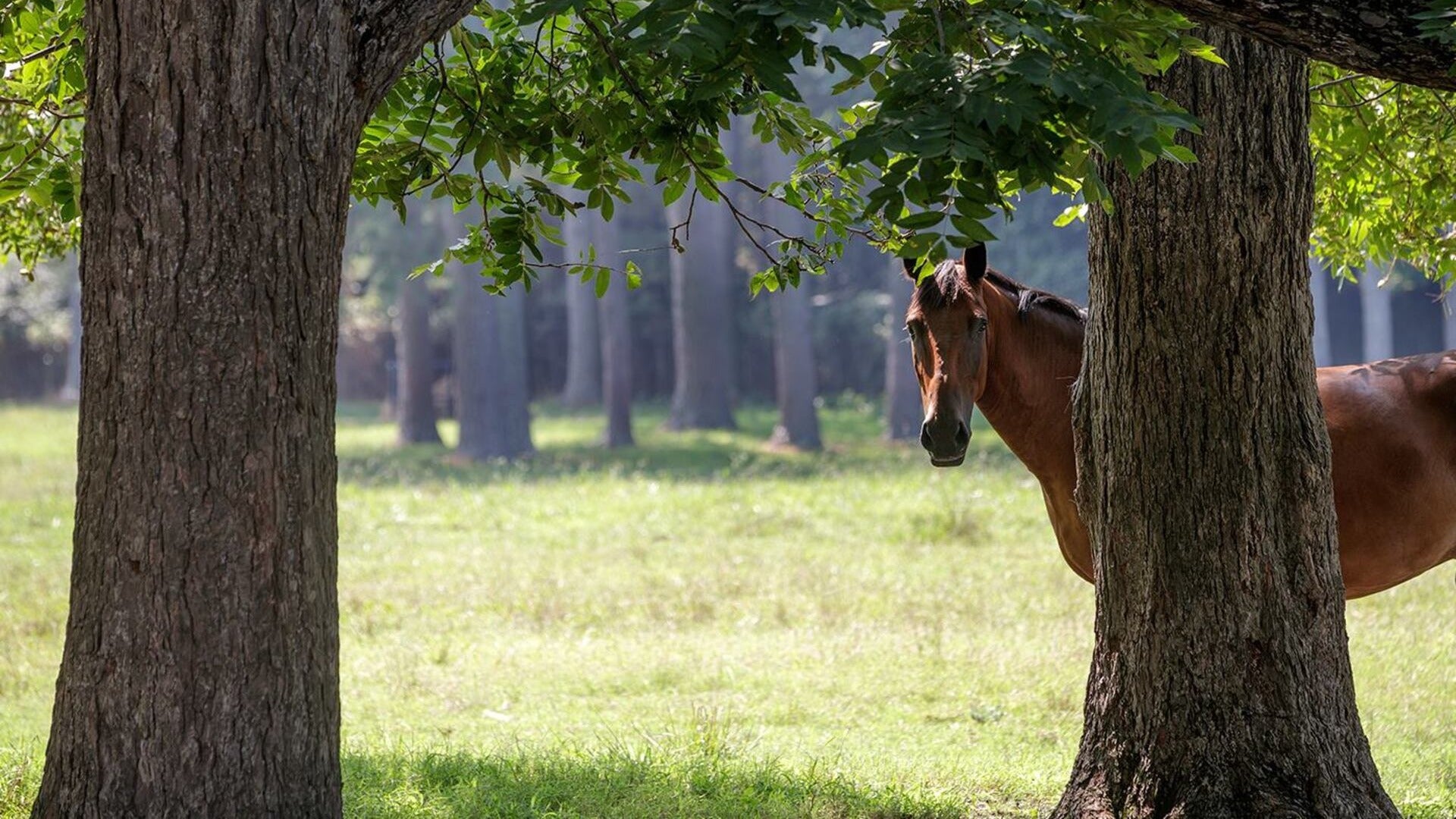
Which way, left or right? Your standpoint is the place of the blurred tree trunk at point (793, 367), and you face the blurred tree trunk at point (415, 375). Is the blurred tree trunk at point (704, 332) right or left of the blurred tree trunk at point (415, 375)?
right

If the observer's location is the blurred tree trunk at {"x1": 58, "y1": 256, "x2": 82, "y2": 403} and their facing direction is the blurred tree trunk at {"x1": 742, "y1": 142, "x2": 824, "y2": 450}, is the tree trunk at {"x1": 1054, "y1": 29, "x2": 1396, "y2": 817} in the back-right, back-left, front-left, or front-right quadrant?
front-right

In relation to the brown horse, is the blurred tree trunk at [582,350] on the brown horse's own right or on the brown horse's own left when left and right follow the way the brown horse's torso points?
on the brown horse's own right

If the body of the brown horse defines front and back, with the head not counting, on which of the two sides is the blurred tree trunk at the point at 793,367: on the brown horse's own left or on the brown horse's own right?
on the brown horse's own right

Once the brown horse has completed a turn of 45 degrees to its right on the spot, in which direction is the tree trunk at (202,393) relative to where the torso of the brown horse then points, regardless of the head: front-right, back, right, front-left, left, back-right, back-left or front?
left

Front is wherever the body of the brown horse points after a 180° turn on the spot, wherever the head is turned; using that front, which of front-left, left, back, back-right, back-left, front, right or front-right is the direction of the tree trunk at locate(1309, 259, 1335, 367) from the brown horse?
left

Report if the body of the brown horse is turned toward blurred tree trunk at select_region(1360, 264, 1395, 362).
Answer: no

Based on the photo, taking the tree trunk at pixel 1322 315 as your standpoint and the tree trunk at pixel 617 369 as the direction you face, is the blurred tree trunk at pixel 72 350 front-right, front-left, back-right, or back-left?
front-right

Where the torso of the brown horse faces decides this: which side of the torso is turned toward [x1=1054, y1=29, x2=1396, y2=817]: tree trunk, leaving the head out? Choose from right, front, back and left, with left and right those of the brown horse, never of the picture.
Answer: left

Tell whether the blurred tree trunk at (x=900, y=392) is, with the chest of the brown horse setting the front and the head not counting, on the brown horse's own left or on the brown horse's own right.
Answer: on the brown horse's own right

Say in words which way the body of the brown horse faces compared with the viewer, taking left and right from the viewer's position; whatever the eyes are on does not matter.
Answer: facing to the left of the viewer

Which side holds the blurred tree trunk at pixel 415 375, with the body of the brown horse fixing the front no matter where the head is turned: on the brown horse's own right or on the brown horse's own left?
on the brown horse's own right

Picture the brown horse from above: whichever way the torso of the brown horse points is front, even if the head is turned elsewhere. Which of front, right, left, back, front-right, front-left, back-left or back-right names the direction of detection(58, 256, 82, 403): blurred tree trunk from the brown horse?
front-right

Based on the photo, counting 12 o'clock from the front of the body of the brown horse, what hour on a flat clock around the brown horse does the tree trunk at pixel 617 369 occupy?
The tree trunk is roughly at 2 o'clock from the brown horse.
